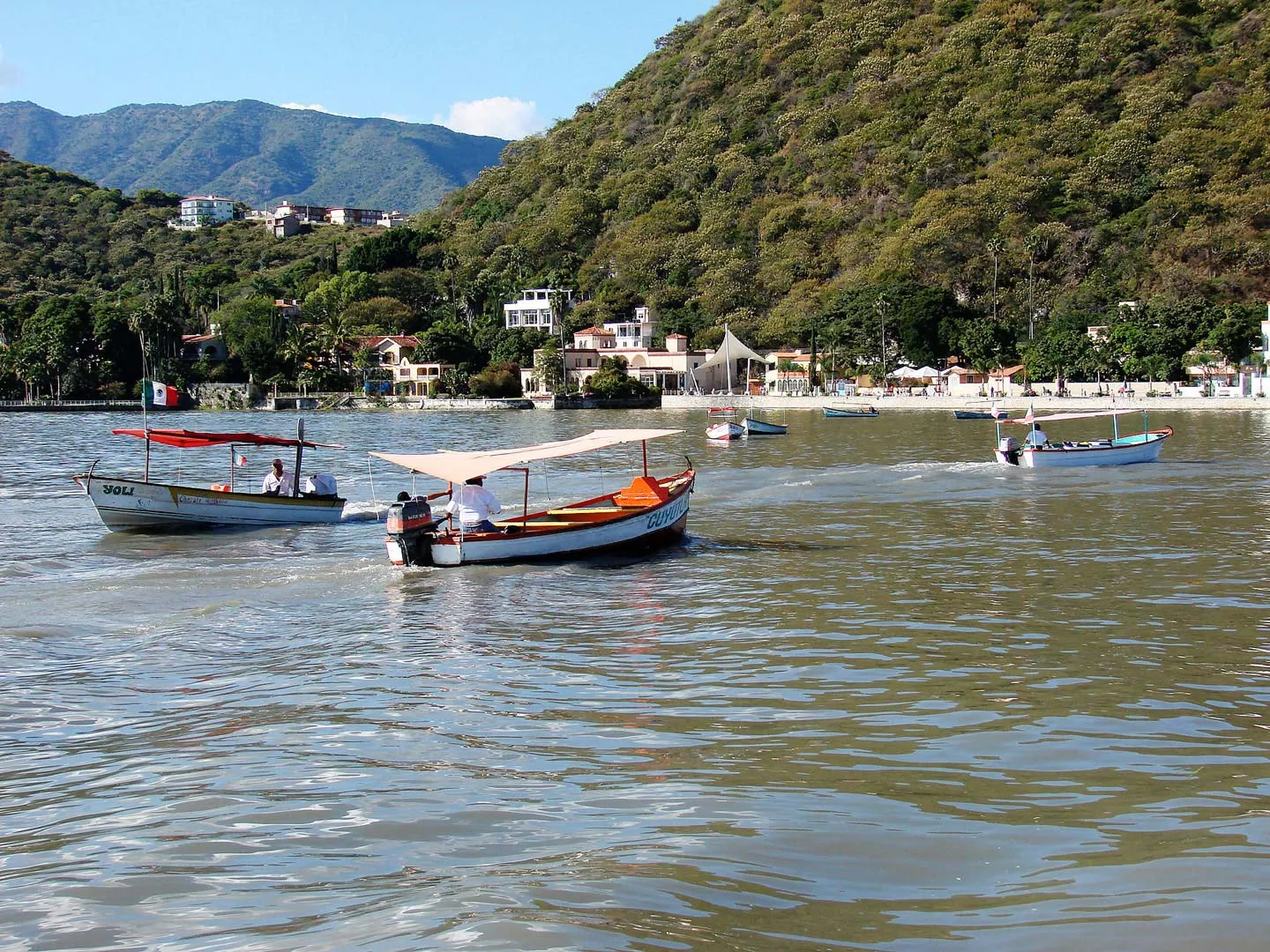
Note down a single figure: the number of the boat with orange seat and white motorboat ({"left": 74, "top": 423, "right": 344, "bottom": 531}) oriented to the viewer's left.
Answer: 1

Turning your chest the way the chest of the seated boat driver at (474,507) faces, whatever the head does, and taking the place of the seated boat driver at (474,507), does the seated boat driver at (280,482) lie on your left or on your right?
on your left

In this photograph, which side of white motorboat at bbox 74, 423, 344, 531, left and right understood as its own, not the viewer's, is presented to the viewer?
left

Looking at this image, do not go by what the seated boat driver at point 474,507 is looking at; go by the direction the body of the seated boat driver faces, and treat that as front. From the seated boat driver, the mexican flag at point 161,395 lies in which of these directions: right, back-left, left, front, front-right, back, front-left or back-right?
left

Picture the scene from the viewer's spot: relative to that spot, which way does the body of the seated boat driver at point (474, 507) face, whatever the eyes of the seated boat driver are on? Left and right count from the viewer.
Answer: facing away from the viewer and to the right of the viewer

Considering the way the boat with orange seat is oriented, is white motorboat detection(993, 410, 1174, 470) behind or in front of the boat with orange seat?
in front

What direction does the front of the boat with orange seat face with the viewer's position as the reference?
facing away from the viewer and to the right of the viewer

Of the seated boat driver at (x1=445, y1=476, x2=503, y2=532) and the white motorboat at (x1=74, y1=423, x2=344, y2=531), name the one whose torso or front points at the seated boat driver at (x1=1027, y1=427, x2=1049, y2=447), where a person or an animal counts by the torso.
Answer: the seated boat driver at (x1=445, y1=476, x2=503, y2=532)

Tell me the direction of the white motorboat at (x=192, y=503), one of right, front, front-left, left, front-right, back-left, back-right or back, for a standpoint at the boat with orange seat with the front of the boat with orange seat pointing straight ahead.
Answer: left

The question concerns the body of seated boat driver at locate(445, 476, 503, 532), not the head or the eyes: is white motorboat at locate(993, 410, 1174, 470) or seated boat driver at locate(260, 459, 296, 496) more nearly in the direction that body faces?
the white motorboat

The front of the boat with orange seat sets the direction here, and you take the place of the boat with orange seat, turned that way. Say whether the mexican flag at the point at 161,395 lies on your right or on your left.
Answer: on your left

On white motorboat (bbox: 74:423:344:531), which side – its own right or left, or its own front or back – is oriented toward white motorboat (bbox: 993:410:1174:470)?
back

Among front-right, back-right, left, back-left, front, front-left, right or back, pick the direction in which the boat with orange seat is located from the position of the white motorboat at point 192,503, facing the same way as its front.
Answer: back-left

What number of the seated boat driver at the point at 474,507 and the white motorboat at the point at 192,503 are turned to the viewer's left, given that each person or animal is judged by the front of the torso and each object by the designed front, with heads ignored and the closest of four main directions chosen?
1
